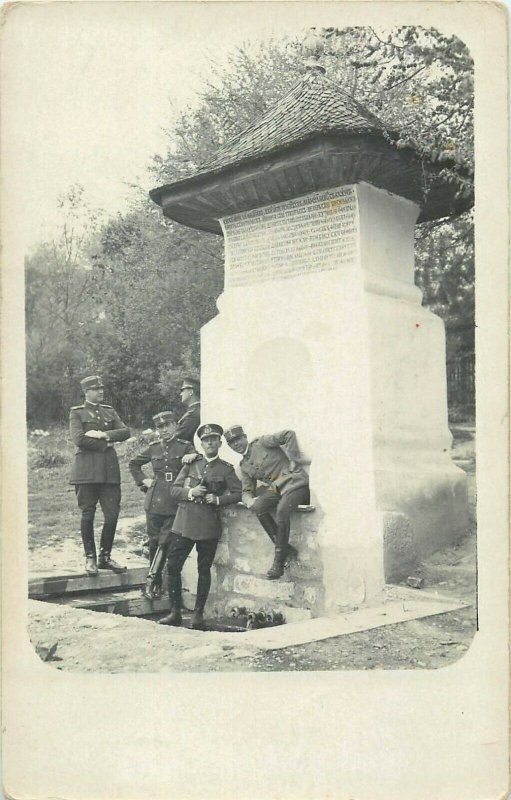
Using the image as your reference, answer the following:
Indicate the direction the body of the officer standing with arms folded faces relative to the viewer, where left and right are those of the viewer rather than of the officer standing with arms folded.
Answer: facing the viewer and to the right of the viewer

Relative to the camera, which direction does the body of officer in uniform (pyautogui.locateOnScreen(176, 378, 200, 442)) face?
to the viewer's left

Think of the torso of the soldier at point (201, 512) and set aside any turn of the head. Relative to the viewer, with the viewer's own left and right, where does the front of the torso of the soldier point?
facing the viewer

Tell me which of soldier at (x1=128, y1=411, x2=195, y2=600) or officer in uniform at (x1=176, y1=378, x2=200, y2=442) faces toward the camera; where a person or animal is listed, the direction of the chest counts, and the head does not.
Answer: the soldier

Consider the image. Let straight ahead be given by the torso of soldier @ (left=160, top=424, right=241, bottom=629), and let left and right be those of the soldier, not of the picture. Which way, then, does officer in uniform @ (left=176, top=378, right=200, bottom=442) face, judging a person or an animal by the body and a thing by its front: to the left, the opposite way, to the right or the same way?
to the right

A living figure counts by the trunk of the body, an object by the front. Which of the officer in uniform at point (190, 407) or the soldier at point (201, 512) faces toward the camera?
the soldier

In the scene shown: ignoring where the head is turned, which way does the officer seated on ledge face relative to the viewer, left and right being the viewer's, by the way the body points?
facing the viewer and to the left of the viewer

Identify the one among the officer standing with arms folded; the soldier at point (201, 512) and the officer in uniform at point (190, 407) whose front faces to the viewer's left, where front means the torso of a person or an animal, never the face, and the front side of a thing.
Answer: the officer in uniform

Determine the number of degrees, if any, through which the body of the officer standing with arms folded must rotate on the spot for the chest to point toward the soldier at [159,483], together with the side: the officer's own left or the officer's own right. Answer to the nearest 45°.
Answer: approximately 90° to the officer's own left
